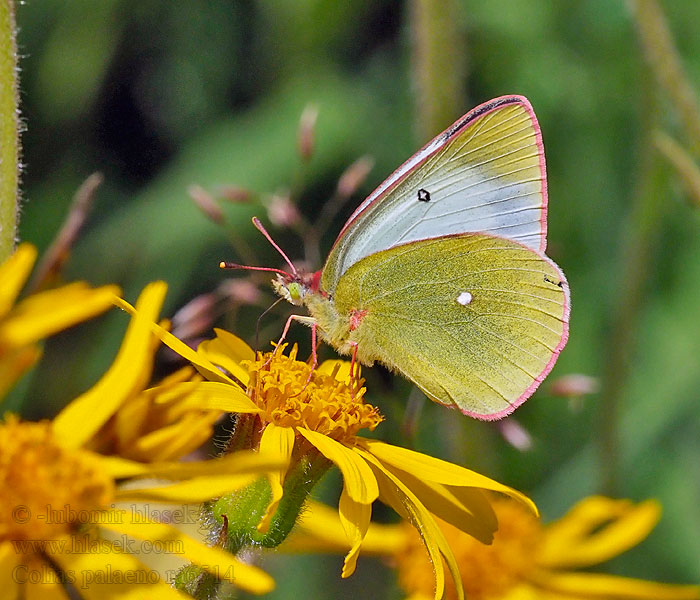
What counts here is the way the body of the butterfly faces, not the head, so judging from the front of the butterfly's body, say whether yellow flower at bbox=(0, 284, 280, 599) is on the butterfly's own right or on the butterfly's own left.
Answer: on the butterfly's own left

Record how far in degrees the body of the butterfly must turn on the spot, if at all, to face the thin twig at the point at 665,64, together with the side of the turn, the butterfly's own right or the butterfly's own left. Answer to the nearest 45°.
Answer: approximately 135° to the butterfly's own right

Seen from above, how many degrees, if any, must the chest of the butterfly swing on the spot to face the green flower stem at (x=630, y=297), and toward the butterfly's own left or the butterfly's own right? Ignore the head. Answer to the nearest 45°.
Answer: approximately 135° to the butterfly's own right

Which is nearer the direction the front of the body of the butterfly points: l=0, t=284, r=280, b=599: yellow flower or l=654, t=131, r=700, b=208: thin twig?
the yellow flower

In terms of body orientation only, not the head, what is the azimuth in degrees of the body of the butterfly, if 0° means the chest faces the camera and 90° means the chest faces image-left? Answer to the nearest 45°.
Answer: approximately 90°

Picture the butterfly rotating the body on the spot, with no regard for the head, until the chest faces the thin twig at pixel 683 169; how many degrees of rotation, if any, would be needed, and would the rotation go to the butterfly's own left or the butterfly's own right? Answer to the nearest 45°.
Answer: approximately 135° to the butterfly's own right
